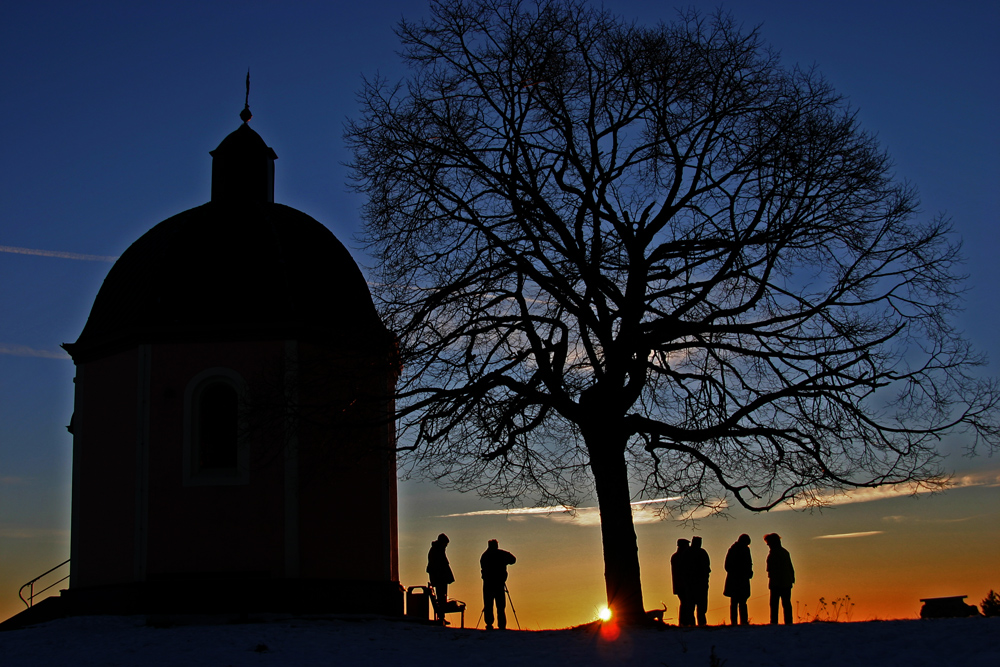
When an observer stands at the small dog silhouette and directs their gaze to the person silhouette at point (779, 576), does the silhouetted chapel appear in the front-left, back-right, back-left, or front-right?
back-left

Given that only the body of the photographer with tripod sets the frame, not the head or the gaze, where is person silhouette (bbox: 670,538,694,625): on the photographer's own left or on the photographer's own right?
on the photographer's own right

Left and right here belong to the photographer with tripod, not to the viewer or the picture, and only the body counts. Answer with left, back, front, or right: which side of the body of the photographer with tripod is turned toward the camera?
back
